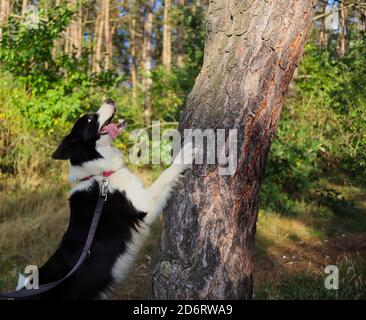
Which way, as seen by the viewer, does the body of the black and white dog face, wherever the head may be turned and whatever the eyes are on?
to the viewer's right

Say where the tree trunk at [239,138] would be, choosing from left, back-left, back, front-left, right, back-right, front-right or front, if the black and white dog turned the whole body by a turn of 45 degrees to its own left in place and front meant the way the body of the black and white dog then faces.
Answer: right
